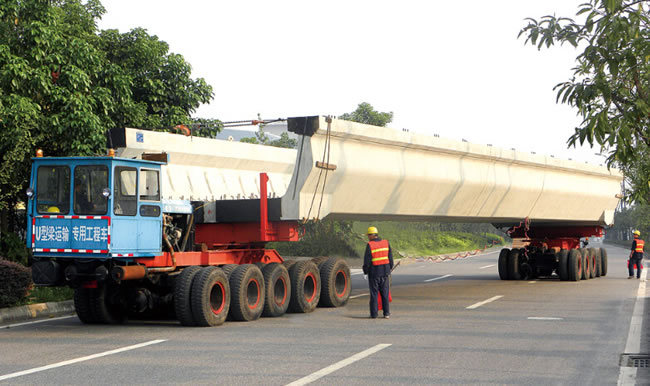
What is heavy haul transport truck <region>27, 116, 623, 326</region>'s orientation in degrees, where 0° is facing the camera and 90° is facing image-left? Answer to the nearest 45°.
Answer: approximately 45°

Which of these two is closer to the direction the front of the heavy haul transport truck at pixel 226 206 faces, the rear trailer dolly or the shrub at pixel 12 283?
the shrub

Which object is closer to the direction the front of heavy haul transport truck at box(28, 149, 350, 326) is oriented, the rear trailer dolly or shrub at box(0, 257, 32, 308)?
the shrub

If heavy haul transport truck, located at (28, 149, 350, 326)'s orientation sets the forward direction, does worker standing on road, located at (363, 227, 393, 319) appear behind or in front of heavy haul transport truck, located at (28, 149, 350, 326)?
behind

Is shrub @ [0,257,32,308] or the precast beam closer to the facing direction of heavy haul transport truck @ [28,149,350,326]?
the shrub

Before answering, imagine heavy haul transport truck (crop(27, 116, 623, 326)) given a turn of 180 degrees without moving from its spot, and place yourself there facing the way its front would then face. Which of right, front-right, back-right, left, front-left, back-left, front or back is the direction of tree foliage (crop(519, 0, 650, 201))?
right

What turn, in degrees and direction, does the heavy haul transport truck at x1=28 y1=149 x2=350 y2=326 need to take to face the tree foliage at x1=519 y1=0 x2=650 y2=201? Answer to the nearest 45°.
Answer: approximately 90° to its left

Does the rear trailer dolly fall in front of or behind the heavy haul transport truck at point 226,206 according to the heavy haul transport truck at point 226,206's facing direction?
behind
